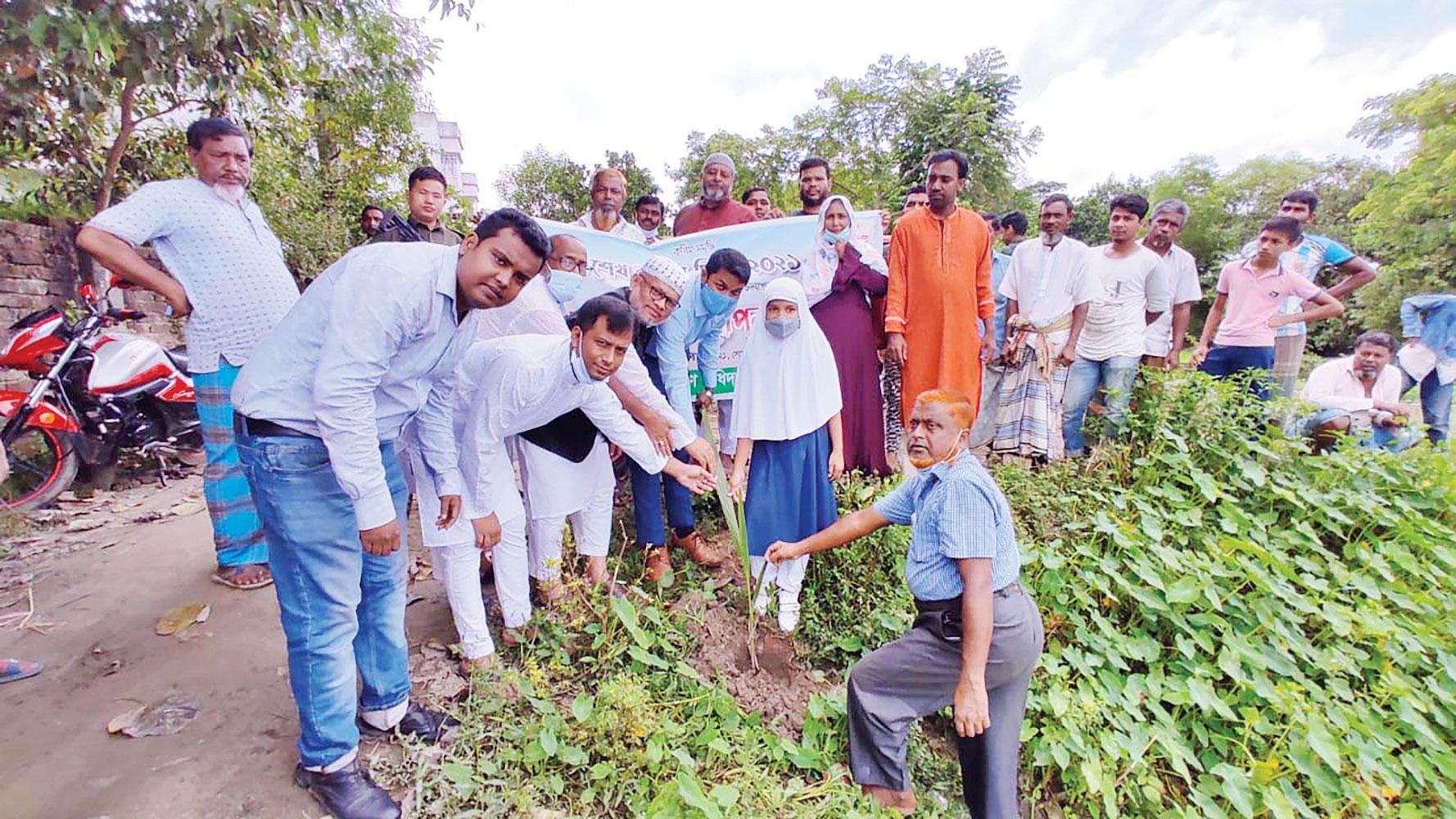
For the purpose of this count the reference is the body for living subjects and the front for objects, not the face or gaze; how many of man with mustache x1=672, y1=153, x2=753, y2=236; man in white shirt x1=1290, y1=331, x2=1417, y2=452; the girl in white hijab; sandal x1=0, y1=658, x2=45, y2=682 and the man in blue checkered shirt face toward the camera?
3

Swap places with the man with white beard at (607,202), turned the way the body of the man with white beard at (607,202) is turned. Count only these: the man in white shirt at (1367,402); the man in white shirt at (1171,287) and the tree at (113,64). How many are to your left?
2

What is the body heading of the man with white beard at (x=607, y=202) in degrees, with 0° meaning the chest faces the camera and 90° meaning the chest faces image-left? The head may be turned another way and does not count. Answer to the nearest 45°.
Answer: approximately 0°

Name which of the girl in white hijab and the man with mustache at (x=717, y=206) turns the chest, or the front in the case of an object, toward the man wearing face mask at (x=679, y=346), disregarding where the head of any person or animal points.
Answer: the man with mustache

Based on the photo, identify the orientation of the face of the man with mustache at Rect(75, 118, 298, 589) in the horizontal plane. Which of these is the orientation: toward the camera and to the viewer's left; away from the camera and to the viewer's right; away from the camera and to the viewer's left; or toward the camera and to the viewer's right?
toward the camera and to the viewer's right

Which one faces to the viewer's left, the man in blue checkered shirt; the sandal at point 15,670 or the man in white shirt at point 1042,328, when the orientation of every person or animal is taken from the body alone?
the man in blue checkered shirt

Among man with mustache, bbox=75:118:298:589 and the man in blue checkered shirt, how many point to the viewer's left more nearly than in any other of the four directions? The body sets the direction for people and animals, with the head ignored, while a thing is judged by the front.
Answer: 1

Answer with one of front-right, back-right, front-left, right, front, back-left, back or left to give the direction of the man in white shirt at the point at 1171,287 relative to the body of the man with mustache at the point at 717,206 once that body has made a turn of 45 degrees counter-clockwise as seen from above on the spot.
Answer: front-left

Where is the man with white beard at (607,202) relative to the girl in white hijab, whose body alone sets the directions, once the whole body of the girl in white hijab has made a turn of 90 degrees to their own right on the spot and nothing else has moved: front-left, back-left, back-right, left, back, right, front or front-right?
front-right

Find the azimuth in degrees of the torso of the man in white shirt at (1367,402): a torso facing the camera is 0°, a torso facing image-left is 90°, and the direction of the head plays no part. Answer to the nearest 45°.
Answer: approximately 0°

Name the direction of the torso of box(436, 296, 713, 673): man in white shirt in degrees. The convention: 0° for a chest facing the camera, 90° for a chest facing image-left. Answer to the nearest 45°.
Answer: approximately 315°

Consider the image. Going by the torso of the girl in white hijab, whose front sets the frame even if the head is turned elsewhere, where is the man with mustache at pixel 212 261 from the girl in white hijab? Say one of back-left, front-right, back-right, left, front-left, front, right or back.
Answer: right

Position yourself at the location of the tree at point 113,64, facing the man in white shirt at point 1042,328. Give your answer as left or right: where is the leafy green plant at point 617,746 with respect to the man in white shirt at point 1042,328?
right

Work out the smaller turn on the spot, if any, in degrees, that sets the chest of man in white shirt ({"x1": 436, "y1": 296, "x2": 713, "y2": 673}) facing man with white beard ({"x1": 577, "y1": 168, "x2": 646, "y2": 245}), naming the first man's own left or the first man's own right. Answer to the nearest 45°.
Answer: approximately 135° to the first man's own left

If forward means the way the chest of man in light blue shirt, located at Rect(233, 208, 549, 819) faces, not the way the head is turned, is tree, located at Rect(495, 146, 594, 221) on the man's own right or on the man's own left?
on the man's own left

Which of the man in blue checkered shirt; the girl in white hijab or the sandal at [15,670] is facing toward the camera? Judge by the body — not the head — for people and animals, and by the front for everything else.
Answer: the girl in white hijab

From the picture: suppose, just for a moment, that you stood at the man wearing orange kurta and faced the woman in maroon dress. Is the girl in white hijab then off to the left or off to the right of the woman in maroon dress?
left

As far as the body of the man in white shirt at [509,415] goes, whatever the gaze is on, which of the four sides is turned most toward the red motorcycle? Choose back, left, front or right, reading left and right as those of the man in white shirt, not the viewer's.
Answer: back
